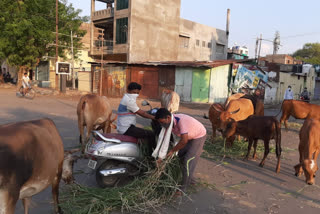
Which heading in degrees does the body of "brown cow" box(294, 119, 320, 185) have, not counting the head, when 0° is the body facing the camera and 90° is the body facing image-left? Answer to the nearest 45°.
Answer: approximately 0°

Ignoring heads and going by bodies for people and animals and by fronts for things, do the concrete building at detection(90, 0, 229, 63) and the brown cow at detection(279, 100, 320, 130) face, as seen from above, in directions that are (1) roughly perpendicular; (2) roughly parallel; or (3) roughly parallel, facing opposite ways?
roughly perpendicular

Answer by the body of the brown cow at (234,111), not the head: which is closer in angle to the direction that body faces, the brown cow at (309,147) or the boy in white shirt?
the boy in white shirt

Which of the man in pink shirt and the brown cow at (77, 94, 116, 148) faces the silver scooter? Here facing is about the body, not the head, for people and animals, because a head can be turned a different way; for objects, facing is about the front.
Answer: the man in pink shirt

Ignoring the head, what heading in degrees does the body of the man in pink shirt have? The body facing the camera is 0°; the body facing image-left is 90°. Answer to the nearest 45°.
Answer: approximately 90°

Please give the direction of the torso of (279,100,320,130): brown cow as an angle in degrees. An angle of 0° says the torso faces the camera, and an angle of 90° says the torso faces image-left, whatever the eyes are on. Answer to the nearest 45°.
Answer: approximately 270°

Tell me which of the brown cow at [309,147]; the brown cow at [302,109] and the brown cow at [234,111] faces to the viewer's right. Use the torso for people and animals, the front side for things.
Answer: the brown cow at [302,109]

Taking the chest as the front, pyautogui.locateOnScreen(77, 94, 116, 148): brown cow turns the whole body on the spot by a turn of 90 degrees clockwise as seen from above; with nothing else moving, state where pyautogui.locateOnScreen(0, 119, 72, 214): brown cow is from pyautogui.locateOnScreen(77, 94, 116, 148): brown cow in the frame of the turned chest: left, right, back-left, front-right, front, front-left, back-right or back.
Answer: front-right

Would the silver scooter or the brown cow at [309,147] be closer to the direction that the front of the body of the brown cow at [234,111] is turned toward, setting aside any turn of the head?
the silver scooter

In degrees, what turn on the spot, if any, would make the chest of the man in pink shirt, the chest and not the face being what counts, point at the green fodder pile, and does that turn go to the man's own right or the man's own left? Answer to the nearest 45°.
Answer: approximately 45° to the man's own left

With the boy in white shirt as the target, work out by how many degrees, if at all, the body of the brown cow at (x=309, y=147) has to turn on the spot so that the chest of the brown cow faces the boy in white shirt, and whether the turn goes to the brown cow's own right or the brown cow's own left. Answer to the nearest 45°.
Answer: approximately 45° to the brown cow's own right

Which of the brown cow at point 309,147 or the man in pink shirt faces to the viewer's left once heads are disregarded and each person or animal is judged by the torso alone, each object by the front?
the man in pink shirt
